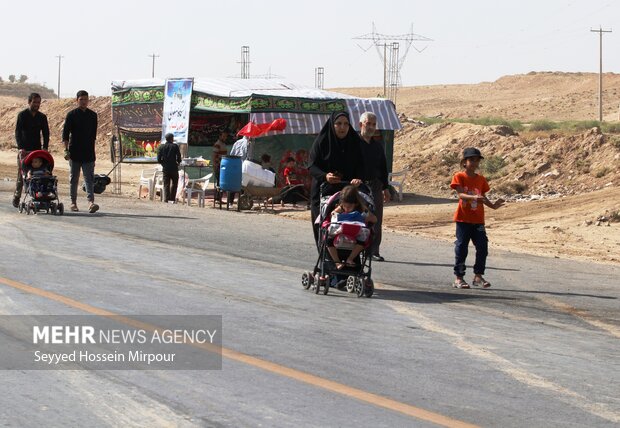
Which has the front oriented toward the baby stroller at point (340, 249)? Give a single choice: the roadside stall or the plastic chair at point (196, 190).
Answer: the roadside stall

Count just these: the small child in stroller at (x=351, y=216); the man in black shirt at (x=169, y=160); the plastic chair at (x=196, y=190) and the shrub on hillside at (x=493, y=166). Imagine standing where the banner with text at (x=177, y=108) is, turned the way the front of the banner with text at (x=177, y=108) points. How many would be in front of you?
3

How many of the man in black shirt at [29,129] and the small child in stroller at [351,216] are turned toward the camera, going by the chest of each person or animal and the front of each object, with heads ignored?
2

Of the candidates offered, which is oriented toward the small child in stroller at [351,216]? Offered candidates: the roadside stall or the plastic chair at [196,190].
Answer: the roadside stall

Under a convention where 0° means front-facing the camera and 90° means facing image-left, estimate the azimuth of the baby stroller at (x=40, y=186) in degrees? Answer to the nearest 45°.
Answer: approximately 0°
